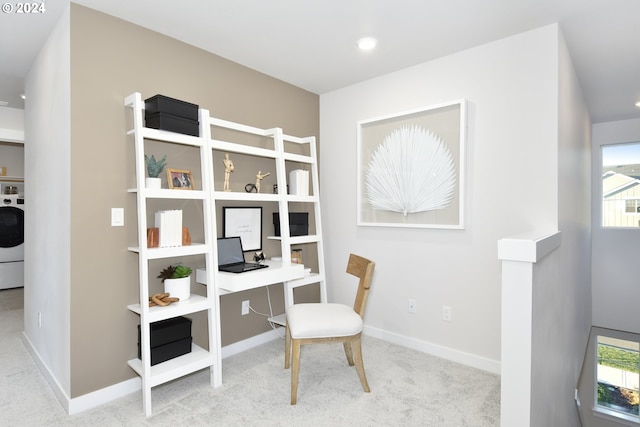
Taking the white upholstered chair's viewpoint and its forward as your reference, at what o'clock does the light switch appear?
The light switch is roughly at 12 o'clock from the white upholstered chair.

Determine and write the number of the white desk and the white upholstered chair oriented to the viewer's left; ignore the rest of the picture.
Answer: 1

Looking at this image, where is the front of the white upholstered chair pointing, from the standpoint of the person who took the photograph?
facing to the left of the viewer

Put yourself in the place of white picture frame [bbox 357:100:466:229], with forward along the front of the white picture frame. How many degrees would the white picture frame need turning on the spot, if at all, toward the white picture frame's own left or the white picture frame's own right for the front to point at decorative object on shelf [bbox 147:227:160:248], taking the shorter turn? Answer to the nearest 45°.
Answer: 0° — it already faces it

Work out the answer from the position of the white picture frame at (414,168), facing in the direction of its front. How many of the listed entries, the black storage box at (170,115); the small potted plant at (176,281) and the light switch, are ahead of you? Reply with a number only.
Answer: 3

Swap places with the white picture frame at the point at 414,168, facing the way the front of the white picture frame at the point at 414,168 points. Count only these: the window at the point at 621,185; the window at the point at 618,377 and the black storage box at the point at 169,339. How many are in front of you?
1

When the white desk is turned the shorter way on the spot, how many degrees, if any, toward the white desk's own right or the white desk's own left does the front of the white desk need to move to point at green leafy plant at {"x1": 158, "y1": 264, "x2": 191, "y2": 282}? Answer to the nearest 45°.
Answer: approximately 135° to the white desk's own right

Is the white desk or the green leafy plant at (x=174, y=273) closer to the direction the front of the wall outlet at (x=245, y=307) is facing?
the white desk

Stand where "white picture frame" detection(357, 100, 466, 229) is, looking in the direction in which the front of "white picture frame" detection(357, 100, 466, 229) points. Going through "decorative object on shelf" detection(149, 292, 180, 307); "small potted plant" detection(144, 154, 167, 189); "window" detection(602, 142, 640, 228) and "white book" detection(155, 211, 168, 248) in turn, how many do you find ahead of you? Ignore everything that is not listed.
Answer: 3
